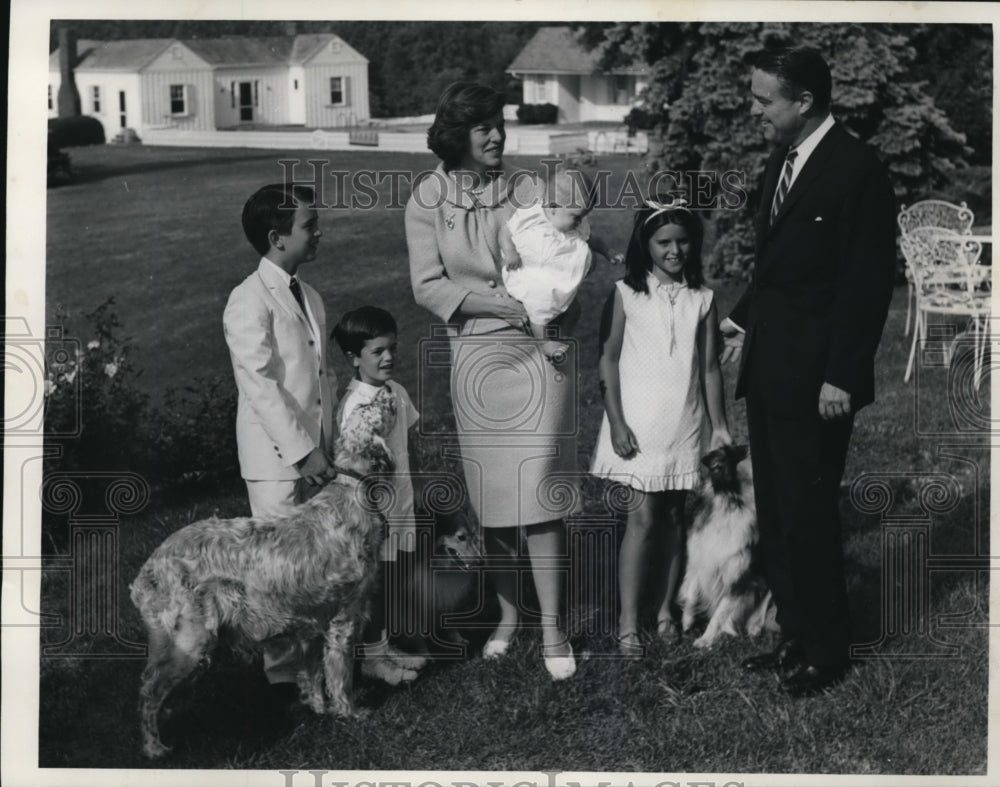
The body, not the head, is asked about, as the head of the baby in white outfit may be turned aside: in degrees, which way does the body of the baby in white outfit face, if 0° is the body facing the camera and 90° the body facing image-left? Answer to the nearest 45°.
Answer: approximately 315°

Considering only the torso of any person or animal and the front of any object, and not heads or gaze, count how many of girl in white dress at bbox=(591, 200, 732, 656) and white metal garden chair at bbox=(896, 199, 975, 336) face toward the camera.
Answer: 2

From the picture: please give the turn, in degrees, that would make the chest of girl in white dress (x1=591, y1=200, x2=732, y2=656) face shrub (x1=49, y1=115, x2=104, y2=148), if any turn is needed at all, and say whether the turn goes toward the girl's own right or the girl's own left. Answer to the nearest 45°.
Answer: approximately 90° to the girl's own right

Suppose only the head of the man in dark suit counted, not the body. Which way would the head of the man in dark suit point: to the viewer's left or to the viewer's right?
to the viewer's left

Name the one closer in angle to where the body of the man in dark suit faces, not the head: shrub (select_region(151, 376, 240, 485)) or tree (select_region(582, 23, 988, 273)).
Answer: the shrub

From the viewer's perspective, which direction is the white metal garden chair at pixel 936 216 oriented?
toward the camera

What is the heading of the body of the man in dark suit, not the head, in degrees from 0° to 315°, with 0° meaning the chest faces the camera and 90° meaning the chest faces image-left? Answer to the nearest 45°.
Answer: approximately 45°

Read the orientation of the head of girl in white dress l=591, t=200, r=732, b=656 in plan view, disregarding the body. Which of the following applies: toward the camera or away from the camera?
toward the camera

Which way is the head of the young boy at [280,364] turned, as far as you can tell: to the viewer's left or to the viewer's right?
to the viewer's right

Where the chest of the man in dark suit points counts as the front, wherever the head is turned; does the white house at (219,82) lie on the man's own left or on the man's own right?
on the man's own right

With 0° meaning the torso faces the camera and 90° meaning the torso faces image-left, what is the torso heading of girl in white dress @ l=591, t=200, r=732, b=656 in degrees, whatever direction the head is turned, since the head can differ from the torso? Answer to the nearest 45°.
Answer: approximately 0°
